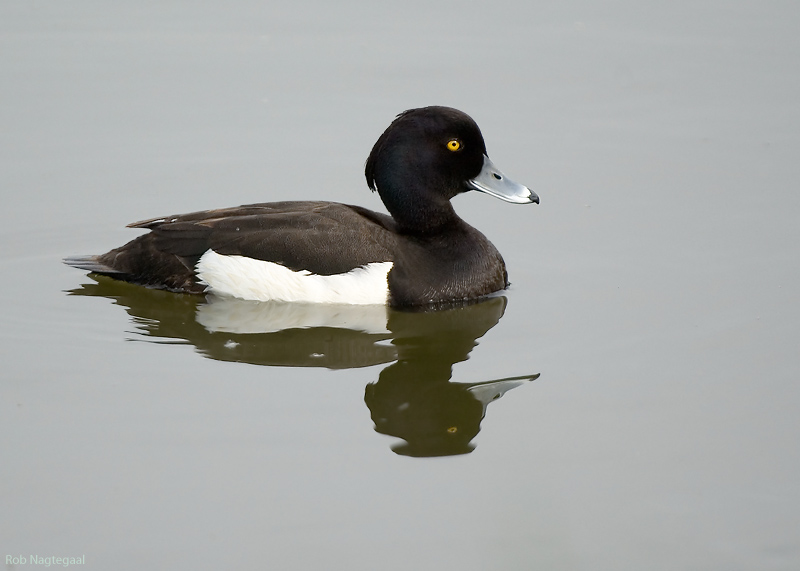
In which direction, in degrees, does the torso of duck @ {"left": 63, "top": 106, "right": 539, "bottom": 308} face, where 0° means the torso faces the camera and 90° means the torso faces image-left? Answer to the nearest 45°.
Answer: approximately 270°
